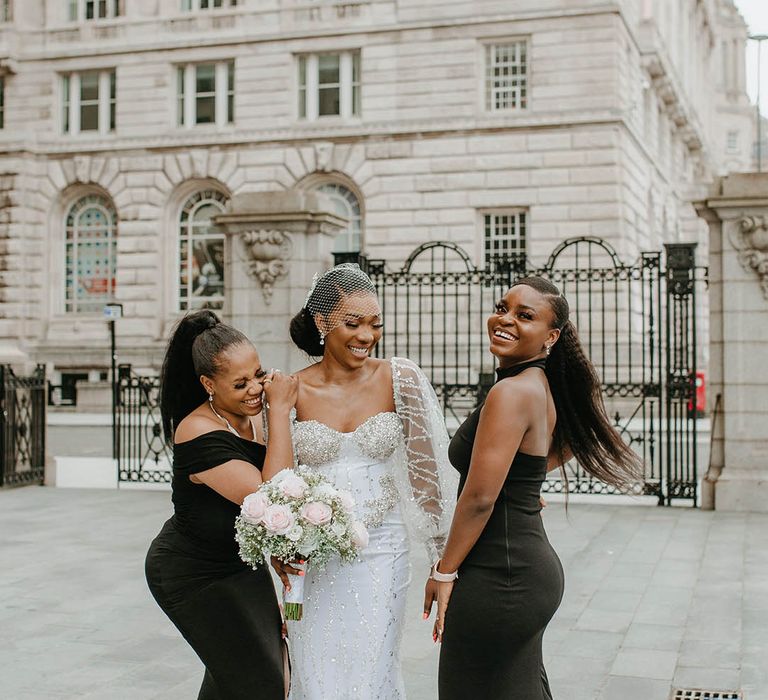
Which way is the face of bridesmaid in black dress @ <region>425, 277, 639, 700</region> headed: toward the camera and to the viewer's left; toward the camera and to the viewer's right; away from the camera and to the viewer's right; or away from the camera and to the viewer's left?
toward the camera and to the viewer's left

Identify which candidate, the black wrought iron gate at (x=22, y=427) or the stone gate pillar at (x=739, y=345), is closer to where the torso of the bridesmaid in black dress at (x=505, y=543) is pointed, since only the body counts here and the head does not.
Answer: the black wrought iron gate

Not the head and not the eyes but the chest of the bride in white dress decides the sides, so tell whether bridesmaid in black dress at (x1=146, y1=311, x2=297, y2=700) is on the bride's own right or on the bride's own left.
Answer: on the bride's own right

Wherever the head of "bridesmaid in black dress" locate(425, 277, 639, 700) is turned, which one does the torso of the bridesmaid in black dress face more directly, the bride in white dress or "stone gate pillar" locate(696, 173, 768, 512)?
the bride in white dress

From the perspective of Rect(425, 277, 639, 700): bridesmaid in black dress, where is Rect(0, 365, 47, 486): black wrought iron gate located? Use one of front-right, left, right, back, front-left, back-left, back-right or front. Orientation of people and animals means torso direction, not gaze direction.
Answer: front-right

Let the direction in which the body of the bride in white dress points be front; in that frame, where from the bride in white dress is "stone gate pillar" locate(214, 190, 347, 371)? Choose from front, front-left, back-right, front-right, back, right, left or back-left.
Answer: back

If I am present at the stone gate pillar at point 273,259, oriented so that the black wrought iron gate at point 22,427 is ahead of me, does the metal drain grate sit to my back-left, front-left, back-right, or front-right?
back-left

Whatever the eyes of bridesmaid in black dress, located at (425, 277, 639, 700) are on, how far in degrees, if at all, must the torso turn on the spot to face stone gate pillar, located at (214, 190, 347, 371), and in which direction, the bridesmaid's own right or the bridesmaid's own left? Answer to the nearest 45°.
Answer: approximately 90° to the bridesmaid's own right

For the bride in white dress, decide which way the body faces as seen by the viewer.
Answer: toward the camera

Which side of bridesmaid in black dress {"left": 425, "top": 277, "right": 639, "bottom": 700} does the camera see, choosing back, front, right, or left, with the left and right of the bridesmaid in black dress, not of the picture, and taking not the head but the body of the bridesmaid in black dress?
left

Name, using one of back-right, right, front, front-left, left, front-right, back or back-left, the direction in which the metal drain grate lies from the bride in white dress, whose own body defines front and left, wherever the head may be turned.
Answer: back-left
